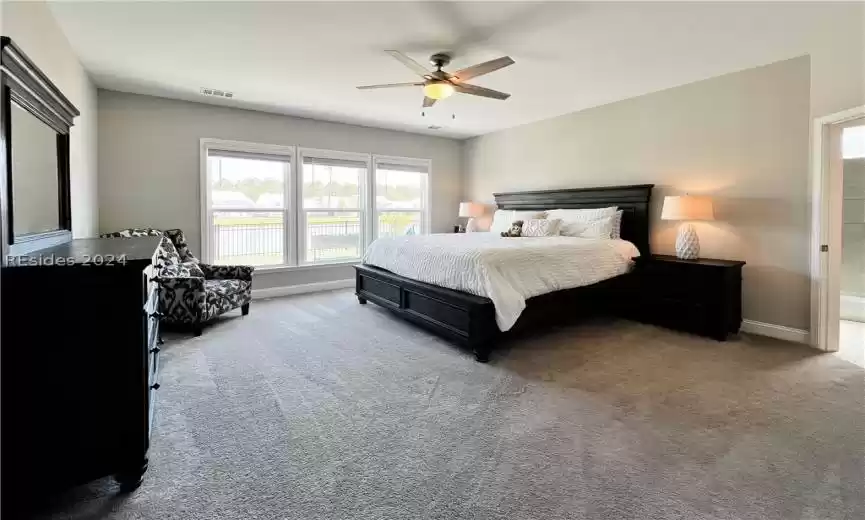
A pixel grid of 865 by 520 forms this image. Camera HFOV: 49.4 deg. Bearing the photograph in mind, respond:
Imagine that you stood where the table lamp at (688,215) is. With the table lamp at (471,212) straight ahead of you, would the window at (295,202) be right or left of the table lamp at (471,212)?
left

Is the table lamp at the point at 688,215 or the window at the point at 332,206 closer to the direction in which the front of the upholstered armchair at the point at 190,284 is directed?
the table lamp

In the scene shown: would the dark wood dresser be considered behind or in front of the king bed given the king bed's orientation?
in front

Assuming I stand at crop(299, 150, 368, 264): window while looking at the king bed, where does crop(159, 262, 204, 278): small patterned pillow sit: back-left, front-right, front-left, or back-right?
front-right

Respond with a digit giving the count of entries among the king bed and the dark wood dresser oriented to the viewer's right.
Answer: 1

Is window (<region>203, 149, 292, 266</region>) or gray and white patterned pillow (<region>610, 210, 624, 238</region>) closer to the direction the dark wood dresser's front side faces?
the gray and white patterned pillow

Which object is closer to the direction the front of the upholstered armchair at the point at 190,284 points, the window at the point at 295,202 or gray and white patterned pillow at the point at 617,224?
the gray and white patterned pillow

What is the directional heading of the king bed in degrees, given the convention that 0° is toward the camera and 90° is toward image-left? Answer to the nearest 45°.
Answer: approximately 45°

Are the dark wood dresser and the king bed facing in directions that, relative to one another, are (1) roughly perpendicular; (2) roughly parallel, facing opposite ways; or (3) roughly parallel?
roughly parallel, facing opposite ways

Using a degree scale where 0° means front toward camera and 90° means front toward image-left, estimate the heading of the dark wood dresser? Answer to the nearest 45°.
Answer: approximately 270°

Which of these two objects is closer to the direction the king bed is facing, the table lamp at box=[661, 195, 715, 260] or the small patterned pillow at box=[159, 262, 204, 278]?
the small patterned pillow
